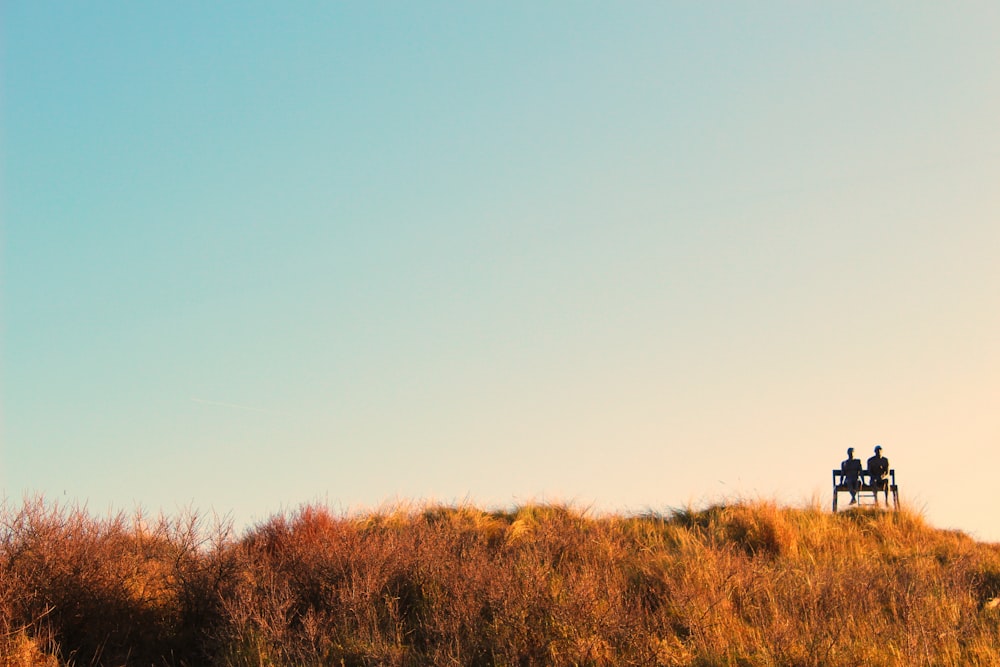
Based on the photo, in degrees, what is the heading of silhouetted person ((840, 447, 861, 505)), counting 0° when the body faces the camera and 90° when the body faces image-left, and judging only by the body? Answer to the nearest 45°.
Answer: approximately 0°
